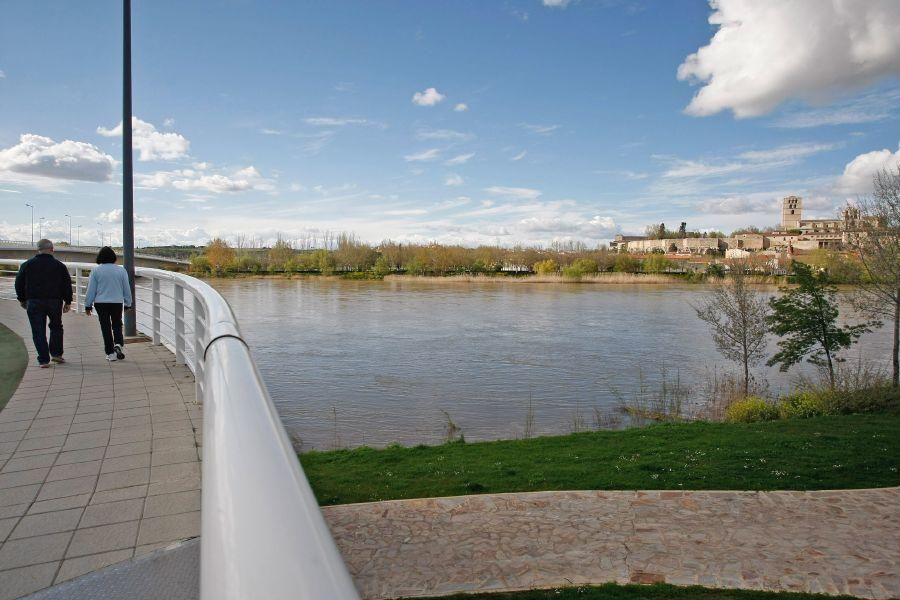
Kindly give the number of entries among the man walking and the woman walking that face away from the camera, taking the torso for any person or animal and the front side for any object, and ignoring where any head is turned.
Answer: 2

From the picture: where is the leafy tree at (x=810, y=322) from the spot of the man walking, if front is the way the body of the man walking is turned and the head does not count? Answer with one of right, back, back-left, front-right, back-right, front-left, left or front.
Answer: right

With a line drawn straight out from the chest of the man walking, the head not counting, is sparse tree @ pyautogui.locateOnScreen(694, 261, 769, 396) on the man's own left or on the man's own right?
on the man's own right

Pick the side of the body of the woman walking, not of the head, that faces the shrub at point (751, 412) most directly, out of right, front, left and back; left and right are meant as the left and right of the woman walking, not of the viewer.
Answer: right

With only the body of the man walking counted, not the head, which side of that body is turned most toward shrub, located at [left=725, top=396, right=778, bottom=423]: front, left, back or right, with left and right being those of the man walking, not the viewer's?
right

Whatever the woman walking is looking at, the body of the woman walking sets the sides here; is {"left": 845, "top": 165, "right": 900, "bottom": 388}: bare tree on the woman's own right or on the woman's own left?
on the woman's own right

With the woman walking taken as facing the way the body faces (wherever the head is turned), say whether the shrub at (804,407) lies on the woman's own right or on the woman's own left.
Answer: on the woman's own right

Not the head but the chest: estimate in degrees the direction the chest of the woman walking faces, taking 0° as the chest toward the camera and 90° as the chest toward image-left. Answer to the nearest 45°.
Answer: approximately 180°

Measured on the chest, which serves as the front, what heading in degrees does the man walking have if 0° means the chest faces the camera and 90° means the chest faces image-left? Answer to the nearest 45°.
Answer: approximately 180°

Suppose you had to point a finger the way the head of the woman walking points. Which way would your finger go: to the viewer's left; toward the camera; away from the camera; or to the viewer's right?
away from the camera
